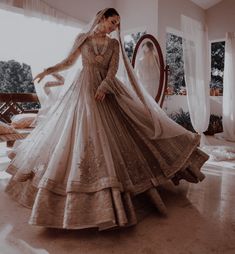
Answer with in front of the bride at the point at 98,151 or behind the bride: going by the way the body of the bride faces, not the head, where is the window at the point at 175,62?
behind

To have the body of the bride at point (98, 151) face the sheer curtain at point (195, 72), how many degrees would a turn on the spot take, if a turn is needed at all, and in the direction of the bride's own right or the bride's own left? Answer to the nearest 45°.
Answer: approximately 135° to the bride's own left

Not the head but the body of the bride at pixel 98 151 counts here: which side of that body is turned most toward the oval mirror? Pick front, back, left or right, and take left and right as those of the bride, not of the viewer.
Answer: back

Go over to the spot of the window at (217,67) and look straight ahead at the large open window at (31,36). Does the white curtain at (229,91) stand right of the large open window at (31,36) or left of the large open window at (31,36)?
left

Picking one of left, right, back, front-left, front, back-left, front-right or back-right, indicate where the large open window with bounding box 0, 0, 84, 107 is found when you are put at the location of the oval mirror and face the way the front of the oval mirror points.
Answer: front-right

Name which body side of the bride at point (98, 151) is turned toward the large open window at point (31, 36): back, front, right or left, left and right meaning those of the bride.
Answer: back

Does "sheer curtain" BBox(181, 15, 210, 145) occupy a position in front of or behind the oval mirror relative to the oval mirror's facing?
behind

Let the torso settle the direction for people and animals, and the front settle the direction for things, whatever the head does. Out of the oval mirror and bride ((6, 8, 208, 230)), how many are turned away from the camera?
0

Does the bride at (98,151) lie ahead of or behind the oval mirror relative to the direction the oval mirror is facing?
ahead

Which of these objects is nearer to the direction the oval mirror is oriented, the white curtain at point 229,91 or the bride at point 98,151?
the bride

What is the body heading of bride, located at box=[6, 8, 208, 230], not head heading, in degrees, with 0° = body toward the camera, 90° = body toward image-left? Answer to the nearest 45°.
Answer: approximately 0°

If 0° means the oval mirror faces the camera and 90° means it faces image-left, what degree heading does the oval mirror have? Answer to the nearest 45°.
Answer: approximately 45°

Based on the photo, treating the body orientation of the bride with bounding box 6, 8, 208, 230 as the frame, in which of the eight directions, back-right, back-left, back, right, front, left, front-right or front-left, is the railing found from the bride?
back-right

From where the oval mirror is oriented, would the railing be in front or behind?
in front
